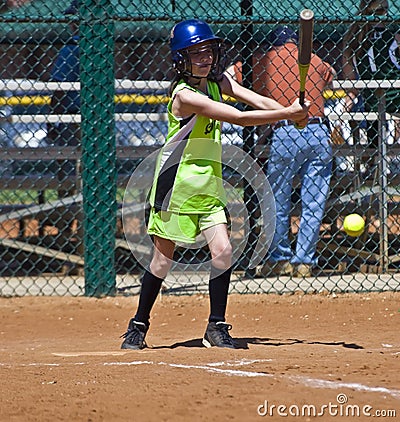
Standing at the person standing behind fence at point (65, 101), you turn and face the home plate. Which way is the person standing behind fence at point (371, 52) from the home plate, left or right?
left

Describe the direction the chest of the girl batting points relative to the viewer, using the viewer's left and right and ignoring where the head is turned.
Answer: facing the viewer and to the right of the viewer

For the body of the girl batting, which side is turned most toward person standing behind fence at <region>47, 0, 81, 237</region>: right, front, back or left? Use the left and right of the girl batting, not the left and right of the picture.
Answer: back

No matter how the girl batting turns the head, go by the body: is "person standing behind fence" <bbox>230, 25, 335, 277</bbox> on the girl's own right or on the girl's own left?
on the girl's own left

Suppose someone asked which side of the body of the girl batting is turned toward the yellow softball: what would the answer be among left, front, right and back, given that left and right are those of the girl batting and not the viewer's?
left

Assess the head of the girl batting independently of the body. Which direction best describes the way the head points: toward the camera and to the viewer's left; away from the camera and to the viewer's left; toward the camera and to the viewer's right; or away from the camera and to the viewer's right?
toward the camera and to the viewer's right

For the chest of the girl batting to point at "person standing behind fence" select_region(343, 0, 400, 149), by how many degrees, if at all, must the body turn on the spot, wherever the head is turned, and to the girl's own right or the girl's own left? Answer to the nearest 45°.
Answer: approximately 90° to the girl's own left
